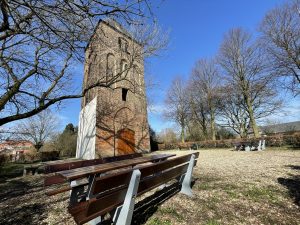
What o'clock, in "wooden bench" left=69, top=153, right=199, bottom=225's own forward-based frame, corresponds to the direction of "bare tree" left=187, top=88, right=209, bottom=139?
The bare tree is roughly at 2 o'clock from the wooden bench.

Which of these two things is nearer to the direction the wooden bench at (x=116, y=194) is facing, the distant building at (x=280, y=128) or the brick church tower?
the brick church tower

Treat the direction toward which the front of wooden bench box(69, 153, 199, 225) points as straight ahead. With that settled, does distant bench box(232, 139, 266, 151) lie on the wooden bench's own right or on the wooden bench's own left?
on the wooden bench's own right

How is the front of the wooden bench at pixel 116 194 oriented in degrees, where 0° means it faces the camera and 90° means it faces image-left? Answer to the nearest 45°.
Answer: approximately 135°

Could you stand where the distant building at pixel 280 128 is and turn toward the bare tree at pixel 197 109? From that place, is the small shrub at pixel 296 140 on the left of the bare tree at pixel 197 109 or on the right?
left

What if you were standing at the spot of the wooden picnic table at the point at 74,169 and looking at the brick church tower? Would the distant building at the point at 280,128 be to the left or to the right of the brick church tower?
right

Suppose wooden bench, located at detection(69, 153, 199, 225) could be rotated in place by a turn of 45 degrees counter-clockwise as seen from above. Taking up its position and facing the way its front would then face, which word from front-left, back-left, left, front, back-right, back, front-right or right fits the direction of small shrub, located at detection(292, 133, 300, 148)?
back-right
